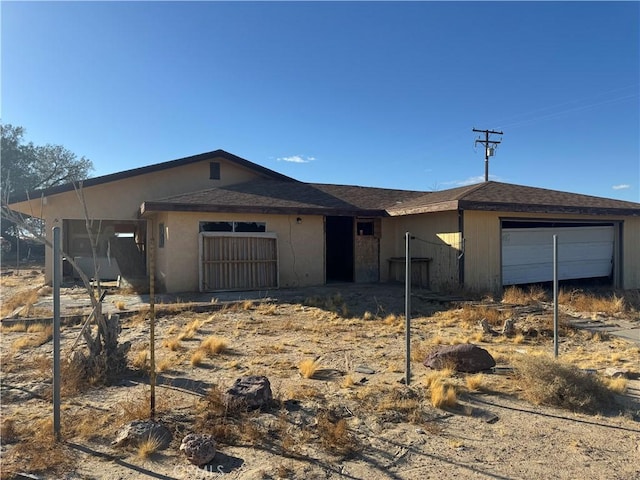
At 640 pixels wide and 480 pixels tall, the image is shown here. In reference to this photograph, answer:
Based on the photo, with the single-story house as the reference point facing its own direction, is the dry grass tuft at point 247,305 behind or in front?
in front

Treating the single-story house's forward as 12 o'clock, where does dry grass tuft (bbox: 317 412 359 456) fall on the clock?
The dry grass tuft is roughly at 12 o'clock from the single-story house.

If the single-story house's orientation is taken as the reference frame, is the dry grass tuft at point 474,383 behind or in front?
in front

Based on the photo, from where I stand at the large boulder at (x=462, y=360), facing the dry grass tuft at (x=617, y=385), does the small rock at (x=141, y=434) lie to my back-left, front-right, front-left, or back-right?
back-right

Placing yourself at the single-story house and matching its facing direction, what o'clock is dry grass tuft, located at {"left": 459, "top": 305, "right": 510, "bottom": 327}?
The dry grass tuft is roughly at 11 o'clock from the single-story house.

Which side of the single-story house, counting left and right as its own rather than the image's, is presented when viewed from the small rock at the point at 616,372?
front

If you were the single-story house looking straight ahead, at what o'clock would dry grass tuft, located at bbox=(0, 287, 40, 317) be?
The dry grass tuft is roughly at 2 o'clock from the single-story house.

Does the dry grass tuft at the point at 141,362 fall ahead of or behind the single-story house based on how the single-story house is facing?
ahead

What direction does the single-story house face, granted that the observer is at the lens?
facing the viewer

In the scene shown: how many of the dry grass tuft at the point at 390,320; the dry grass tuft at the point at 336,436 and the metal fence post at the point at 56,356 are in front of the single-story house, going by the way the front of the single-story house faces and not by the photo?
3

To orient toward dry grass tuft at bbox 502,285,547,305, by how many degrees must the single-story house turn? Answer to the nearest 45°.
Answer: approximately 45° to its left

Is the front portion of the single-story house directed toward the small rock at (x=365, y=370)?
yes

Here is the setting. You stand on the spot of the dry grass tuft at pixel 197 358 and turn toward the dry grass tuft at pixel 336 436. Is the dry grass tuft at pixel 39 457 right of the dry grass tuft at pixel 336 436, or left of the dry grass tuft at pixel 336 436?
right

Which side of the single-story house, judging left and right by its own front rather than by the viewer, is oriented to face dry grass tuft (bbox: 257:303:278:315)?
front

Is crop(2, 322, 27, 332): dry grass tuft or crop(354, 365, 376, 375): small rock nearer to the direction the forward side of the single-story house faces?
the small rock

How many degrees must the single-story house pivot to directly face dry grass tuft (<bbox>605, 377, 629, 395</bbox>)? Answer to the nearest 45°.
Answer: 0° — it already faces it
